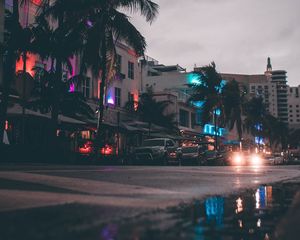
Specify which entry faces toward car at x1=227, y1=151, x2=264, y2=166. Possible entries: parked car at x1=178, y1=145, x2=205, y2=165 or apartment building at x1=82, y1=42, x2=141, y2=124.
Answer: the apartment building

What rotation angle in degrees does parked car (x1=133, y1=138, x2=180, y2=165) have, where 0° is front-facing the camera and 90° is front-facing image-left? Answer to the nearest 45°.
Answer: approximately 45°

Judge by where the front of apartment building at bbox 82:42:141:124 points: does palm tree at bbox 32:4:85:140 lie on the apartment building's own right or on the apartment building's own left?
on the apartment building's own right

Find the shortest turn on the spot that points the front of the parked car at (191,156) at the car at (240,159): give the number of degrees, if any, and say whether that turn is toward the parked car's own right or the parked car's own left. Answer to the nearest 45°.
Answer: approximately 180°

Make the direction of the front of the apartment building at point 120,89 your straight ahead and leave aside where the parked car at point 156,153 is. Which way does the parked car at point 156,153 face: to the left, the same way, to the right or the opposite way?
to the right

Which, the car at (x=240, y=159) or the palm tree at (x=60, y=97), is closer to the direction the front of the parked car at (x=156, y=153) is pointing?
the palm tree

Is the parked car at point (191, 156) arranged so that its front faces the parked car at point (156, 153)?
yes

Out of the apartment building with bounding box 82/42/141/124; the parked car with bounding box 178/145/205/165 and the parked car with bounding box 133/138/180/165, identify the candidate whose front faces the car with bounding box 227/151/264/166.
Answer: the apartment building

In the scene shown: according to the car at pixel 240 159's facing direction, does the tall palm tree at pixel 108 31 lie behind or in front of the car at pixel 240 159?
in front

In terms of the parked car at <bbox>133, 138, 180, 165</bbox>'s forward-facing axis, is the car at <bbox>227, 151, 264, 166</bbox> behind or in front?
behind

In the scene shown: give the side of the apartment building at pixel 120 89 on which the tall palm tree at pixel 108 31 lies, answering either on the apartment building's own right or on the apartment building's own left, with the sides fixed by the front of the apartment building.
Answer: on the apartment building's own right

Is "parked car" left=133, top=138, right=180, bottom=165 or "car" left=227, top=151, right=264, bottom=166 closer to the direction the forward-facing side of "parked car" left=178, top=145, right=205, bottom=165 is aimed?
the parked car

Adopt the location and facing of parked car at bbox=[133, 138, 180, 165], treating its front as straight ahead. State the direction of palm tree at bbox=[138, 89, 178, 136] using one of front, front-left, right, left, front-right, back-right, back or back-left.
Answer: back-right
